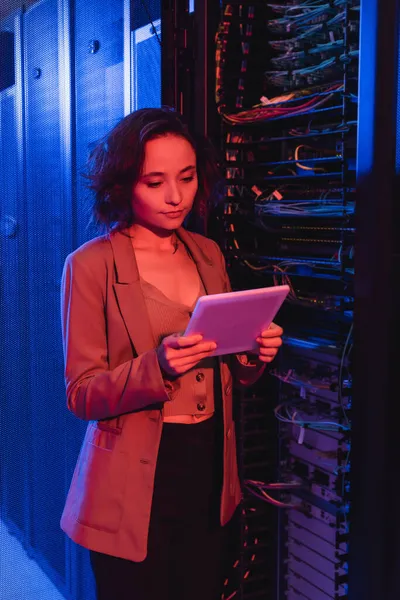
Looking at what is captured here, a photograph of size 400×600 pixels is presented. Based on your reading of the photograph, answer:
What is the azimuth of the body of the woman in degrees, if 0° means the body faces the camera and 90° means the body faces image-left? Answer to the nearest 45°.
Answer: approximately 315°

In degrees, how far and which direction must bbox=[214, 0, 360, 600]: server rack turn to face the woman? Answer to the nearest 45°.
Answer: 0° — it already faces them

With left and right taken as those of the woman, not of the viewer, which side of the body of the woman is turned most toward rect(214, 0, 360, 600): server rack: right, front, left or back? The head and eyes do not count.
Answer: left
